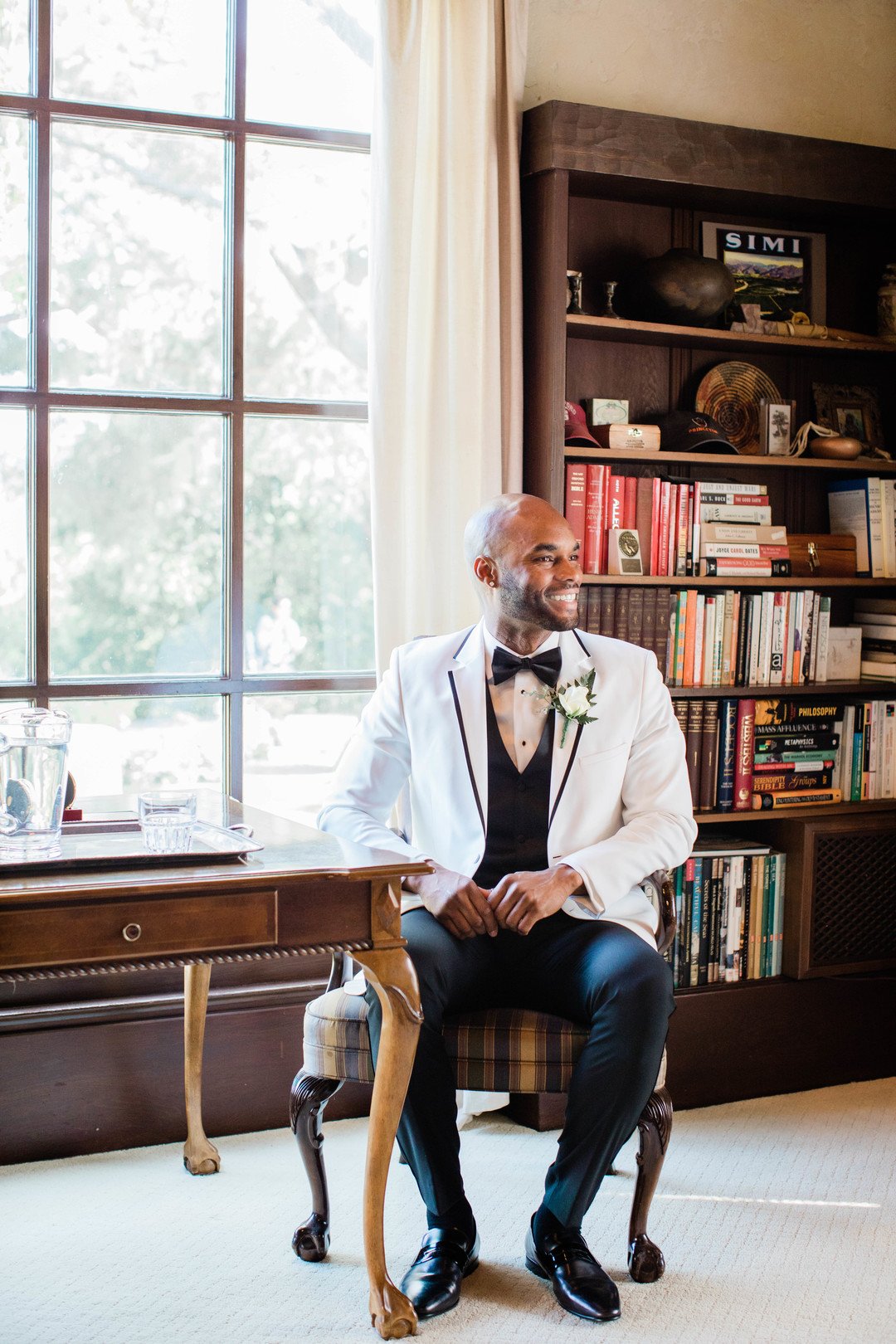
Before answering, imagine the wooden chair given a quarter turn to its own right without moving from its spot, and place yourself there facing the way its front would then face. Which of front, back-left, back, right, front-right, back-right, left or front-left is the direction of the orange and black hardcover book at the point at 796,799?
back-right

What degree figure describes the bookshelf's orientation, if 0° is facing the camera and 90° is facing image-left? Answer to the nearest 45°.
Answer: approximately 315°

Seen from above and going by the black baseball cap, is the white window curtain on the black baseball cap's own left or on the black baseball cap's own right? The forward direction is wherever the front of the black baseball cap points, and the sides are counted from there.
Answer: on the black baseball cap's own right

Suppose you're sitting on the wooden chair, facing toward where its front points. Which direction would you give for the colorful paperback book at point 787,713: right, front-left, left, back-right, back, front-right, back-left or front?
back-left
